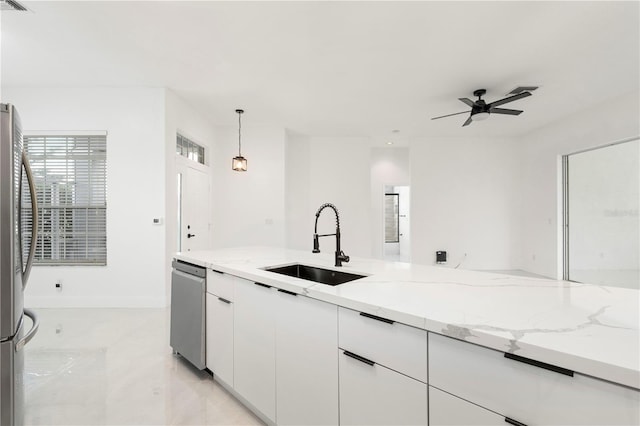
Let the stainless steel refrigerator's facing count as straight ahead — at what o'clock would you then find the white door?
The white door is roughly at 10 o'clock from the stainless steel refrigerator.

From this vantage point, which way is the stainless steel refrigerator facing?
to the viewer's right

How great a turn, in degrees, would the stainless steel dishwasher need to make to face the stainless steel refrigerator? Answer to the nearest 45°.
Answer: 0° — it already faces it

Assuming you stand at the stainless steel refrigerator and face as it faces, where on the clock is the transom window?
The transom window is roughly at 10 o'clock from the stainless steel refrigerator.

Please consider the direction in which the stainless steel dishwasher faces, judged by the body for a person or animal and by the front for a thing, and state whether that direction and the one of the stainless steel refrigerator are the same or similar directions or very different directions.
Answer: very different directions

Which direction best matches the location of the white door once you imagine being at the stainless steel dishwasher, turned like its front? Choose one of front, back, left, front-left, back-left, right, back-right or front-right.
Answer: back-right

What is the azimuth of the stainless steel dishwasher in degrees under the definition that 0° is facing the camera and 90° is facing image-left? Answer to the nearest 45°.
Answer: approximately 45°

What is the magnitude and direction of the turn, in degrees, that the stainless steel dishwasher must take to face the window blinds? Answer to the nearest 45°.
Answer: approximately 90° to its right

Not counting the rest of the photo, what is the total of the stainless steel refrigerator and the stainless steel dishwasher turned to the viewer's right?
1
